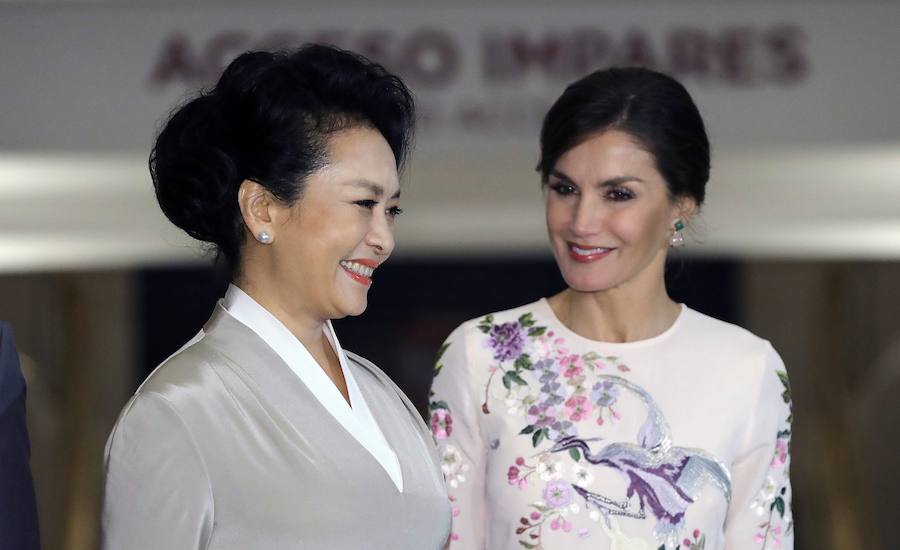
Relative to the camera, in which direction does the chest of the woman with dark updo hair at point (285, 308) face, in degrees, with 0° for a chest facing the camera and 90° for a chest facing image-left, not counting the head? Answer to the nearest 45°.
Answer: approximately 315°

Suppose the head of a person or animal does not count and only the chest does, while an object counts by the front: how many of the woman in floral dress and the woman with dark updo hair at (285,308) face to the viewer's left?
0

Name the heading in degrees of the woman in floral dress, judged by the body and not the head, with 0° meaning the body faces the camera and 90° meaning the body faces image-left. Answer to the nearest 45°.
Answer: approximately 0°

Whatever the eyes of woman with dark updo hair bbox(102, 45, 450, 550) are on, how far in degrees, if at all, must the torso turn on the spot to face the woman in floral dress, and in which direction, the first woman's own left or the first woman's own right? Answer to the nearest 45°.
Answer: approximately 90° to the first woman's own left

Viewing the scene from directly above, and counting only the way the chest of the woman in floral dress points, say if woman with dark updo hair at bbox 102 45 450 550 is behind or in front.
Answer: in front
